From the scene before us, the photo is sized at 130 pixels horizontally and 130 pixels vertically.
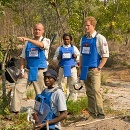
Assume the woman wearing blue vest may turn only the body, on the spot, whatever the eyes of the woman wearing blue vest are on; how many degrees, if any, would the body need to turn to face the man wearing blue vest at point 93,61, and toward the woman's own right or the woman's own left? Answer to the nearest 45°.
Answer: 0° — they already face them

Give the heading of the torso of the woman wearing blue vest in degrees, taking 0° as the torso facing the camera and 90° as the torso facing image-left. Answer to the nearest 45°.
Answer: approximately 0°

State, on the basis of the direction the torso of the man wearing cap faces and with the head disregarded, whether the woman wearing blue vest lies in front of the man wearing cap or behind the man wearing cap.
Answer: behind

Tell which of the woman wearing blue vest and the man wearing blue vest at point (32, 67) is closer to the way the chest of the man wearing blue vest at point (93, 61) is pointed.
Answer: the man wearing blue vest

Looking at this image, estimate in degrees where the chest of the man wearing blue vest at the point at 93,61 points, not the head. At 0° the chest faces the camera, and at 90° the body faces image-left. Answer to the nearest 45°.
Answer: approximately 45°

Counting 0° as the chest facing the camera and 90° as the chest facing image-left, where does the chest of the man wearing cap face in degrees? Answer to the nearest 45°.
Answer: approximately 45°
